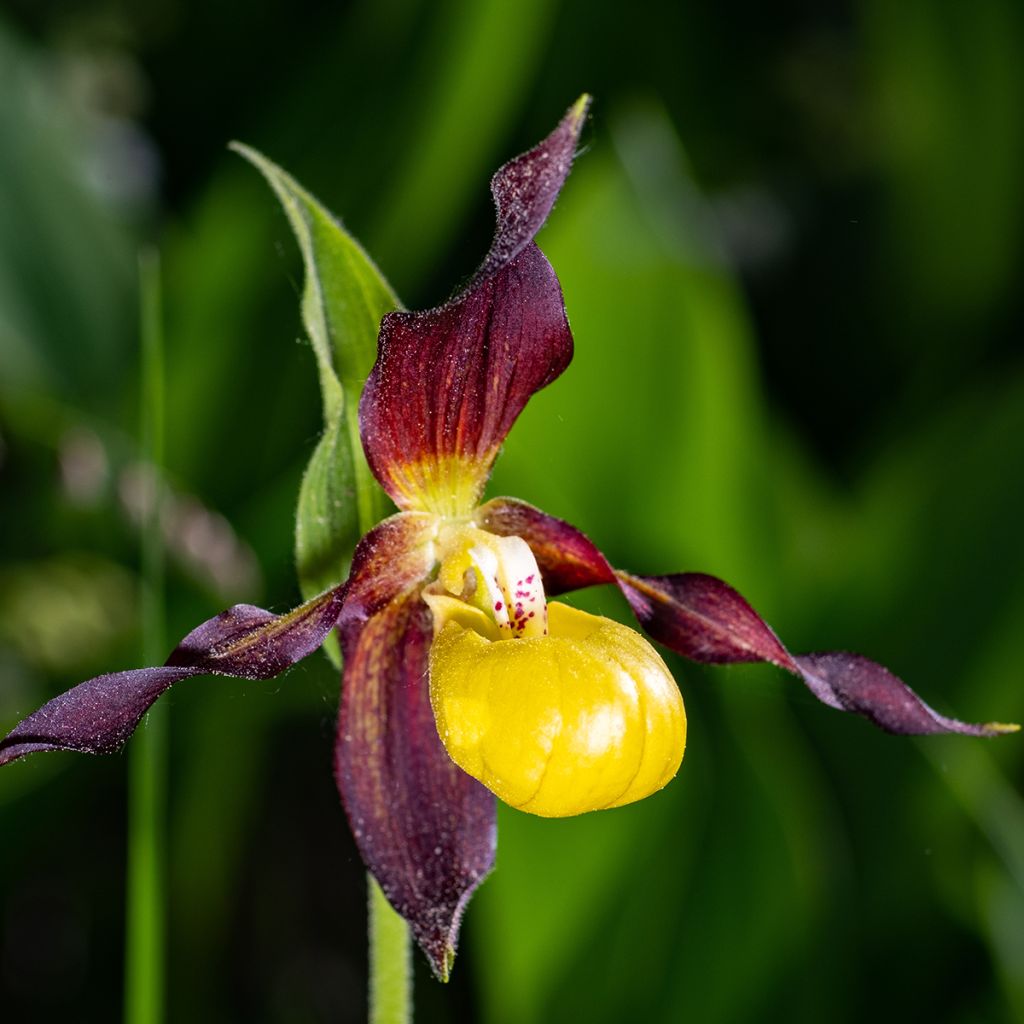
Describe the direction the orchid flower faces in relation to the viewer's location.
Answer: facing the viewer and to the right of the viewer
